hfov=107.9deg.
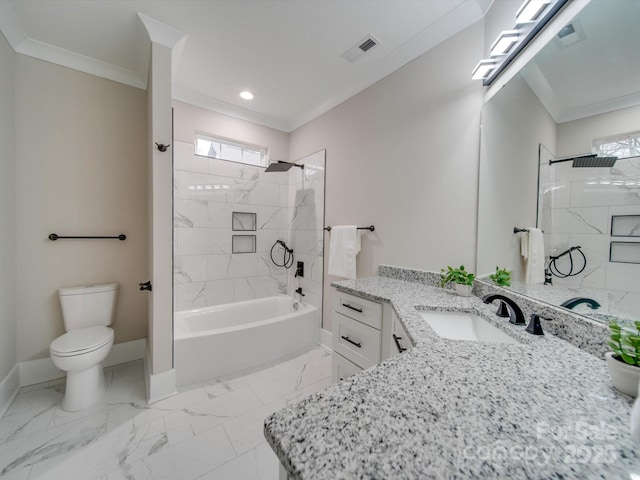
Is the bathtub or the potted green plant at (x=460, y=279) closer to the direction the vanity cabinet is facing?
the bathtub

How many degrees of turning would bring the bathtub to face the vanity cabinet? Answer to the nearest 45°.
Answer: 0° — it already faces it

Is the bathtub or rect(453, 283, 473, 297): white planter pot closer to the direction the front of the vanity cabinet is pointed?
the bathtub

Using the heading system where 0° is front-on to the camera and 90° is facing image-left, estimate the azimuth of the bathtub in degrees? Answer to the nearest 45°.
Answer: approximately 315°

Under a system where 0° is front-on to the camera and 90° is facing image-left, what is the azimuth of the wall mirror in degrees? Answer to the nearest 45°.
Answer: approximately 45°

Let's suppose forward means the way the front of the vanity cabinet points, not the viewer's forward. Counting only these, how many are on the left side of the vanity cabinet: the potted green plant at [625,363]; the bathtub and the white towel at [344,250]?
1

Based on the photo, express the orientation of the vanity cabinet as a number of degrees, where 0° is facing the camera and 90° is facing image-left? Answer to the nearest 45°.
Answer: approximately 45°
